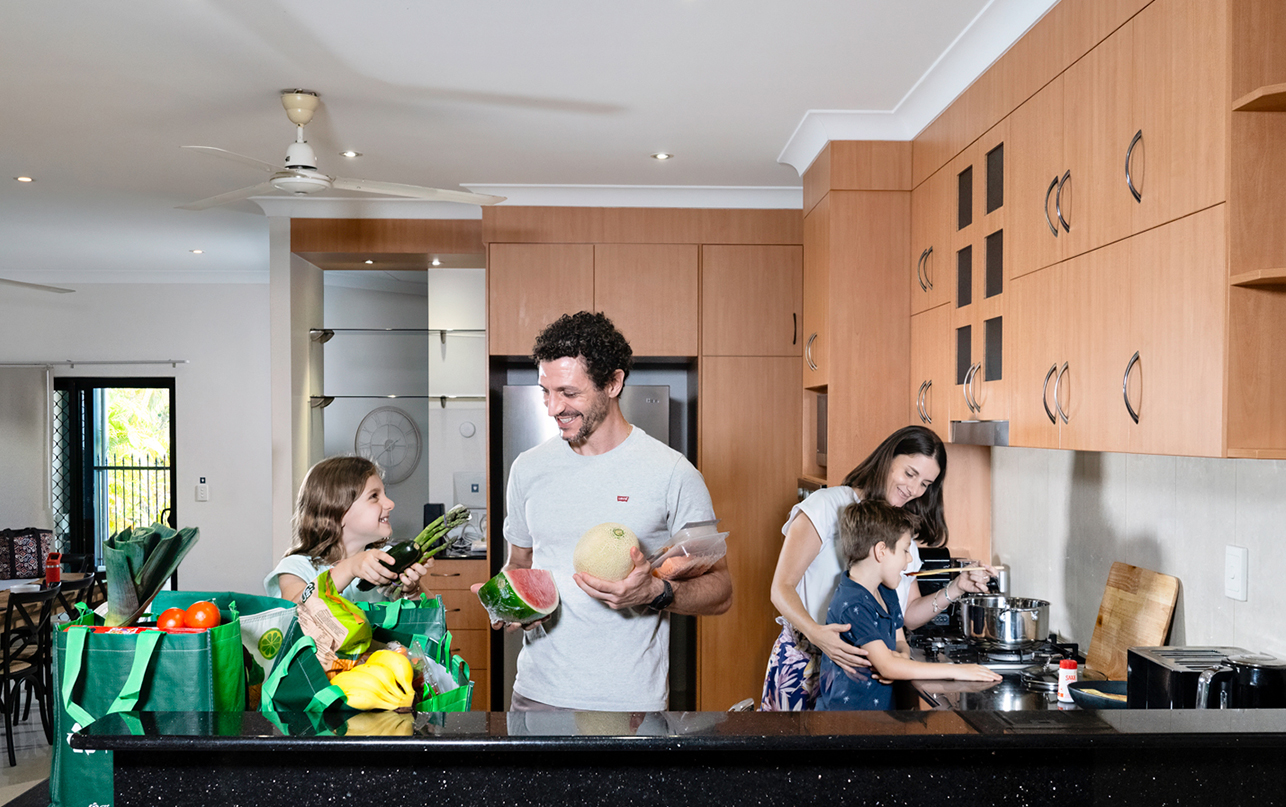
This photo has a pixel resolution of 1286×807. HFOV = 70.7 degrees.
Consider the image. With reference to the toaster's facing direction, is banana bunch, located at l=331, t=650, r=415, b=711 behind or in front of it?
in front

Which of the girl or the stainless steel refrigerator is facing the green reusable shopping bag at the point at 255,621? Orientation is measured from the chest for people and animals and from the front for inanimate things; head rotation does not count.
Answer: the stainless steel refrigerator

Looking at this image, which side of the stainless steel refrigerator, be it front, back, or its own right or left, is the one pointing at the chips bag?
front

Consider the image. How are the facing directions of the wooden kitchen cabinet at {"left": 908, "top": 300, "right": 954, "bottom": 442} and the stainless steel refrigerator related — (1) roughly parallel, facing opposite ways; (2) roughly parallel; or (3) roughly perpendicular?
roughly perpendicular

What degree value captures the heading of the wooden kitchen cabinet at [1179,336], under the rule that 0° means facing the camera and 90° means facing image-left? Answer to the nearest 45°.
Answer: approximately 45°

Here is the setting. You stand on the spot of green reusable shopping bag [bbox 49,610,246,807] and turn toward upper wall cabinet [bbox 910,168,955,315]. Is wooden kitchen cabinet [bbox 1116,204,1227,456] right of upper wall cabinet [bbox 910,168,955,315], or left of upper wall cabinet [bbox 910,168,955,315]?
right

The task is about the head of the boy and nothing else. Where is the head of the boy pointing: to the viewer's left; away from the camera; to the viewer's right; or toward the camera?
to the viewer's right

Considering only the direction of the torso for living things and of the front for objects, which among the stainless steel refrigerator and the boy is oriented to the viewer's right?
the boy

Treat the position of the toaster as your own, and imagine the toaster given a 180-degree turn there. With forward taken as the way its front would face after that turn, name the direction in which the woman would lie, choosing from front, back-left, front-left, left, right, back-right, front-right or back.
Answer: left
